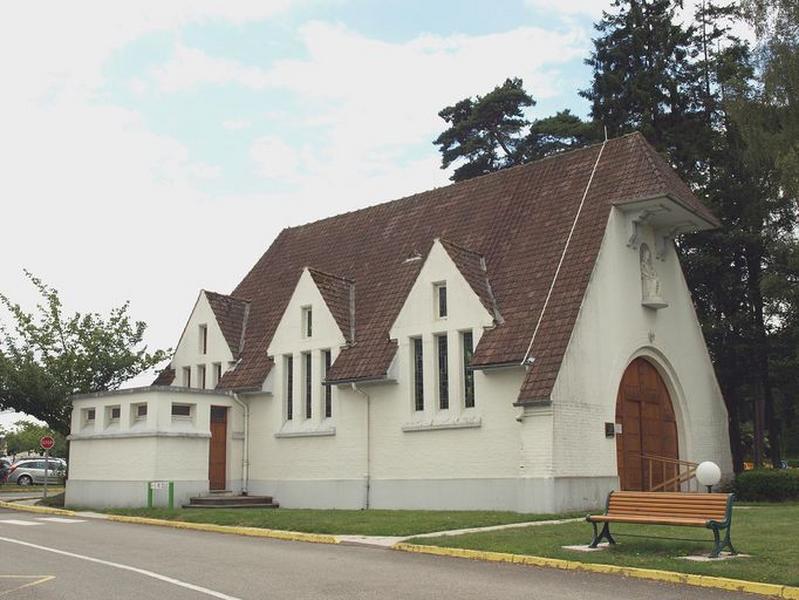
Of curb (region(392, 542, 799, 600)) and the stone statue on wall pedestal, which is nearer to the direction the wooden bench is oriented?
the curb

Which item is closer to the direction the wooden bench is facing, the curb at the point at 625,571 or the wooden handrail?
the curb

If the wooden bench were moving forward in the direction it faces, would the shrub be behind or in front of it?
behind

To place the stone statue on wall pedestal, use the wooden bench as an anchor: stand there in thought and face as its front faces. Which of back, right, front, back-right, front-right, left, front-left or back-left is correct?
back-right

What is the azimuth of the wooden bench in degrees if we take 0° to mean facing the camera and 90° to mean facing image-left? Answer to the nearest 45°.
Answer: approximately 45°

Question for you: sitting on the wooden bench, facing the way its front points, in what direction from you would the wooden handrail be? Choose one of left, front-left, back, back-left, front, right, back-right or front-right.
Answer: back-right

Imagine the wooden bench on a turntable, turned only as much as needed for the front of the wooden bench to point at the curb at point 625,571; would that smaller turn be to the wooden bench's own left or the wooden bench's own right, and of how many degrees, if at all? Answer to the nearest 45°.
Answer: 0° — it already faces it
